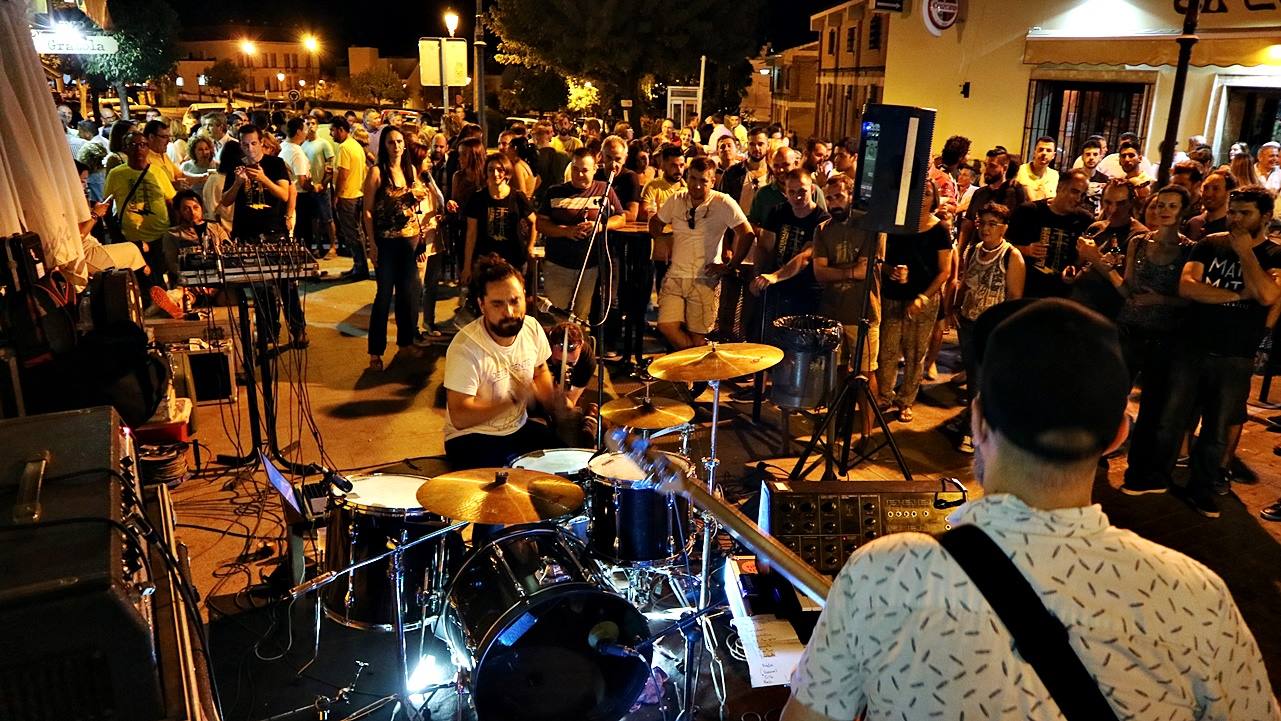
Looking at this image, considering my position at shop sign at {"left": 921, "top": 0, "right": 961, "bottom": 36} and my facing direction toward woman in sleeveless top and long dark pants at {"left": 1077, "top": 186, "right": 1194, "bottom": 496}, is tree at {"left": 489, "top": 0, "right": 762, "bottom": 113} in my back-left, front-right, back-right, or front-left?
back-right

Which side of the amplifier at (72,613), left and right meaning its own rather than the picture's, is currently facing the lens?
right

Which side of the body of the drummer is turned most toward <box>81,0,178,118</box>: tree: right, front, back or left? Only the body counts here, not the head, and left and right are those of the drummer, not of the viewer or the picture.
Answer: back

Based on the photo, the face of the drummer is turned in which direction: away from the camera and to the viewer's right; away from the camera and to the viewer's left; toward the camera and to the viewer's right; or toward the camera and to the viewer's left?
toward the camera and to the viewer's right

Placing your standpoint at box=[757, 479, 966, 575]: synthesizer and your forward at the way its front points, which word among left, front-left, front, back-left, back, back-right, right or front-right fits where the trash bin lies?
back

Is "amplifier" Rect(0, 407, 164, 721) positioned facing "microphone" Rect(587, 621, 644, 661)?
yes

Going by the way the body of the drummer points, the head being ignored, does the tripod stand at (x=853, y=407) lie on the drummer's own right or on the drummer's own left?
on the drummer's own left

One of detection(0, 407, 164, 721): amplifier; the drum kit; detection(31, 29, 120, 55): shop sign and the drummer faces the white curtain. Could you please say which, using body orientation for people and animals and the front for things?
the shop sign

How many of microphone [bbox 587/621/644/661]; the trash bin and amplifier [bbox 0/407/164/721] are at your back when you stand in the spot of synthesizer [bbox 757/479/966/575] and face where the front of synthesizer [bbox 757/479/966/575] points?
1
